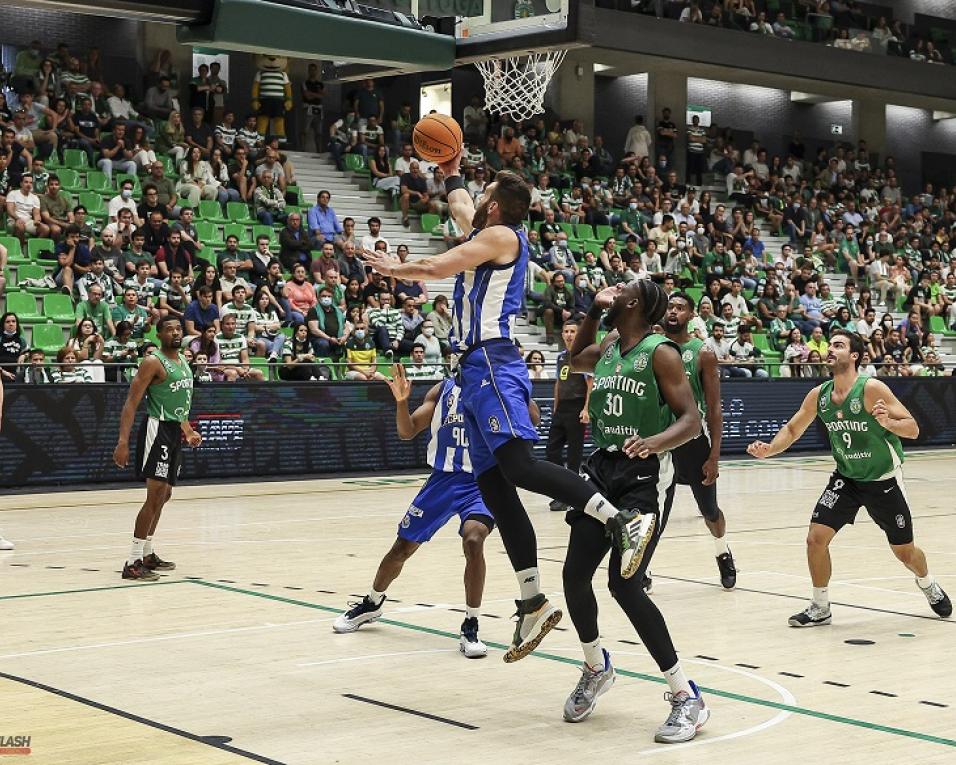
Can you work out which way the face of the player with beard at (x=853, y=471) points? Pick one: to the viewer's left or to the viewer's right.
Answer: to the viewer's left

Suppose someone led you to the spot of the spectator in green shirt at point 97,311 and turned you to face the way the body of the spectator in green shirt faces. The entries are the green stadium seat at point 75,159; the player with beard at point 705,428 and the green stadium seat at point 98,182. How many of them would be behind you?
2

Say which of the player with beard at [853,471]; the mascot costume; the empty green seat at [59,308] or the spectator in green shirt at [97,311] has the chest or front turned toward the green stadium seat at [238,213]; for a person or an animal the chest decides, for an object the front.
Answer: the mascot costume

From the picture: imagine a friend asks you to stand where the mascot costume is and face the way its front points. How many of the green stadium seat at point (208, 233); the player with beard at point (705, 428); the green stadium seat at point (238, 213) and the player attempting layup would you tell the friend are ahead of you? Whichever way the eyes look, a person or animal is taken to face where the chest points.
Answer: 4

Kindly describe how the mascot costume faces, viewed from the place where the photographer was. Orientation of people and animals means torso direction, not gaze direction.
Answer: facing the viewer

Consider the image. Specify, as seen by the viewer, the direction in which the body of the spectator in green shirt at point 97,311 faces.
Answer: toward the camera

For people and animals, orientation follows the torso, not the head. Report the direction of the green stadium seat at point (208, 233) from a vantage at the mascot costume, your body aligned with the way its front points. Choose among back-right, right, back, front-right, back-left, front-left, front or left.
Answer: front

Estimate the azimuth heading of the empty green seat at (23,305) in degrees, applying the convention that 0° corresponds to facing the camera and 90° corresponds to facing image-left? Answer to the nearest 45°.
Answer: approximately 315°

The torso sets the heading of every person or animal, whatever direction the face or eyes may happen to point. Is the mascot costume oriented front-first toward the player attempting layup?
yes

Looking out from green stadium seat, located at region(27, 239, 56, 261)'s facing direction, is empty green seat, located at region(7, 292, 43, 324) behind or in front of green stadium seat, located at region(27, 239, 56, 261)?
in front

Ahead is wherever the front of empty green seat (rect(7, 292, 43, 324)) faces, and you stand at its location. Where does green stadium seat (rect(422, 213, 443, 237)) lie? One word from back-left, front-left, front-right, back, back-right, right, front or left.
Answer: left

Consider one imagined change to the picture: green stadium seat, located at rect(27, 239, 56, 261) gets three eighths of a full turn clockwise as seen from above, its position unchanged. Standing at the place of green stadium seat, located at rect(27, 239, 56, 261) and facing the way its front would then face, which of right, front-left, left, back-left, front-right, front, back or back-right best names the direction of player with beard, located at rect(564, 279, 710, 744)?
back-left

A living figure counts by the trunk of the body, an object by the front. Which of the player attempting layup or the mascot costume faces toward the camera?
the mascot costume

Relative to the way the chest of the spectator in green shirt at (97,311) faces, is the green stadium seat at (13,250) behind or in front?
behind

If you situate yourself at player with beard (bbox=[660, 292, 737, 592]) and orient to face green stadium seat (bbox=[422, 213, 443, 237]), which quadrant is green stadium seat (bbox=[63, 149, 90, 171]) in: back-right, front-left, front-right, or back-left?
front-left
